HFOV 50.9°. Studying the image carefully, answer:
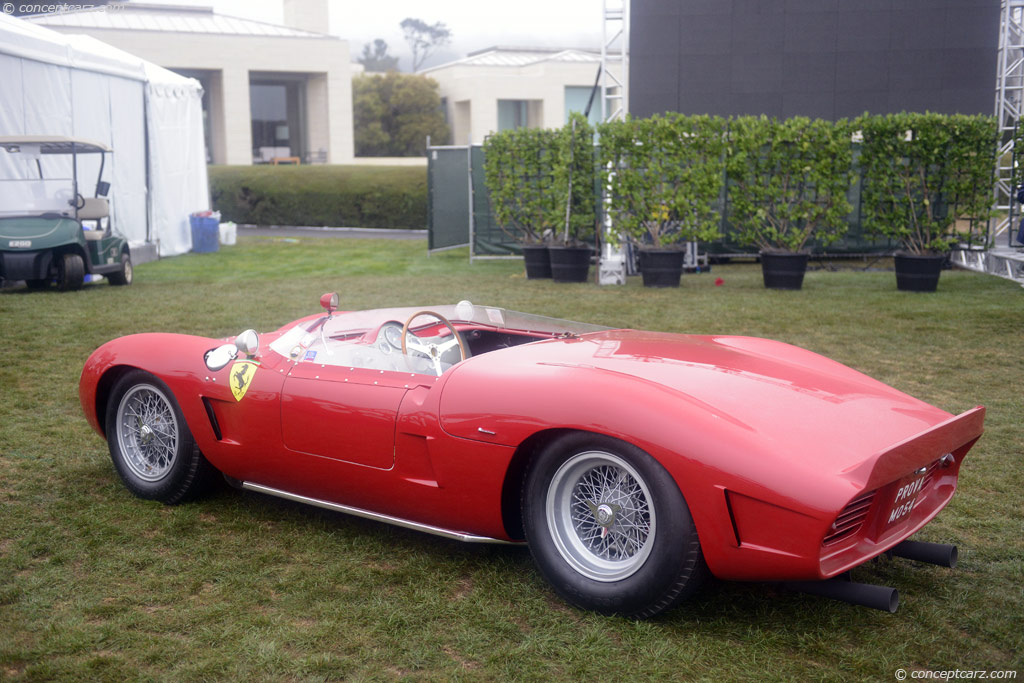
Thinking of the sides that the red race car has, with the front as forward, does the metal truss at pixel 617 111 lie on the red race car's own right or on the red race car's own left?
on the red race car's own right

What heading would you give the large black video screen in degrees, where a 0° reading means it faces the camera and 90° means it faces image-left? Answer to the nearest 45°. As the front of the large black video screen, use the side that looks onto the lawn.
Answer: approximately 0°

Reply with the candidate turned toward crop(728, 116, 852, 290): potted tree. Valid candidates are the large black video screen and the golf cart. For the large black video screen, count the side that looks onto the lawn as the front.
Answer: the large black video screen

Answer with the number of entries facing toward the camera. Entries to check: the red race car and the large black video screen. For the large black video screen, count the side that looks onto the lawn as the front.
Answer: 1

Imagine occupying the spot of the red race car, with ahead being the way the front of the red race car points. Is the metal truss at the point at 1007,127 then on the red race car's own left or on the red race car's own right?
on the red race car's own right

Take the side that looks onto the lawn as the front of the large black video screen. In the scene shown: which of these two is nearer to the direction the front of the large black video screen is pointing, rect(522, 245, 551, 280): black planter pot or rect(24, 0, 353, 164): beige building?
the black planter pot

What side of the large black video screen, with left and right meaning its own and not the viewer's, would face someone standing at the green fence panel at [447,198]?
right

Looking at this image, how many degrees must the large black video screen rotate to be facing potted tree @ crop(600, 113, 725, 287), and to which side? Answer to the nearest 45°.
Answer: approximately 45° to its right

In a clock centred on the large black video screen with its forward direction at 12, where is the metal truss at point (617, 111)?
The metal truss is roughly at 2 o'clock from the large black video screen.

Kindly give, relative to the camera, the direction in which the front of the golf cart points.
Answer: facing the viewer and to the left of the viewer

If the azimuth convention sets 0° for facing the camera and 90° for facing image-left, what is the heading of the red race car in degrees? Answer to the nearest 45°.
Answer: approximately 135°

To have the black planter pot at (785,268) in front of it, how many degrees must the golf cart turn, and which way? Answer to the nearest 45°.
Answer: approximately 135° to its left

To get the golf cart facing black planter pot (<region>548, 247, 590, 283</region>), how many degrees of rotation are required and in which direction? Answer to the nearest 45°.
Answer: approximately 135° to its left
